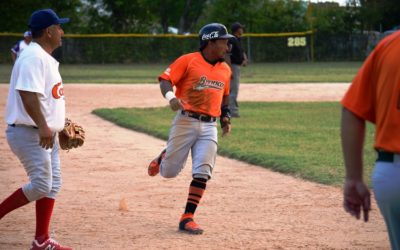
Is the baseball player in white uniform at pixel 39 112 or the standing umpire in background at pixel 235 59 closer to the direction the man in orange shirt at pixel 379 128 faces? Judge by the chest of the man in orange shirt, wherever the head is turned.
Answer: the standing umpire in background

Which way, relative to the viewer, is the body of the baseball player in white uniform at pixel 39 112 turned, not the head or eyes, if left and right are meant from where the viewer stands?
facing to the right of the viewer

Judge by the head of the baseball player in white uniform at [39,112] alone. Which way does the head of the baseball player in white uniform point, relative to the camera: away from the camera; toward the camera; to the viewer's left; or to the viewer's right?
to the viewer's right

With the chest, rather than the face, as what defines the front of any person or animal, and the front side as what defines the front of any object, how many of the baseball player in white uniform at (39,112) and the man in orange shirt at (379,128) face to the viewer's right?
1

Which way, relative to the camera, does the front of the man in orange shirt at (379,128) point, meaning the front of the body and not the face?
away from the camera
